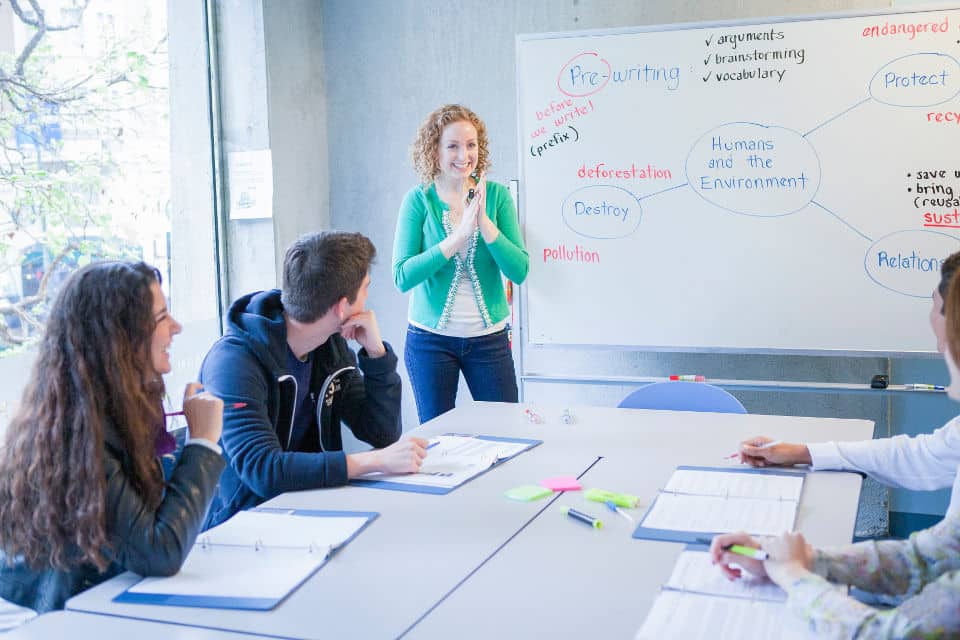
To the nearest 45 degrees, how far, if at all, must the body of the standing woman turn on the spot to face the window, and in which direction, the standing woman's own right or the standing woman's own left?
approximately 90° to the standing woman's own right

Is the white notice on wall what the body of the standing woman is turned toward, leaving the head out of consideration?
no

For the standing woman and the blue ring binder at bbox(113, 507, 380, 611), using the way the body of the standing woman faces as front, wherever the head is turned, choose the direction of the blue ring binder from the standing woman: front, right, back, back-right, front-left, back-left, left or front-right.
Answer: front

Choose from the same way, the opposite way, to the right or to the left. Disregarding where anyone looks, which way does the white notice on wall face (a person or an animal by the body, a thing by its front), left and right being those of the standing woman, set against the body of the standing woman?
the same way

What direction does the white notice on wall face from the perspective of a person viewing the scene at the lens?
facing the viewer

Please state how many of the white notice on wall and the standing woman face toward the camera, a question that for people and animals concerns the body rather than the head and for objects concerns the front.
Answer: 2

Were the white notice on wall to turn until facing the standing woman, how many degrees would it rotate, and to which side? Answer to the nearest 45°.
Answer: approximately 45° to its left

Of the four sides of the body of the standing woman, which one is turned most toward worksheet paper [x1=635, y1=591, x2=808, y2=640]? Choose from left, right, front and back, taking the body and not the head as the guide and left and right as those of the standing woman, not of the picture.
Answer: front

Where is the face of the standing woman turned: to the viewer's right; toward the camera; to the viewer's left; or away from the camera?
toward the camera

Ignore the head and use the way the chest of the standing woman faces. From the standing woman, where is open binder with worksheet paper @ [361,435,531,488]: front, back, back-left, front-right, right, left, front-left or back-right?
front

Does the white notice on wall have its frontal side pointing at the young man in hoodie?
yes

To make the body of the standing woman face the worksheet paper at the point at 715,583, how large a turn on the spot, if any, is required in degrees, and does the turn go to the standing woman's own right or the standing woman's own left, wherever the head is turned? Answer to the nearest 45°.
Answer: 0° — they already face it

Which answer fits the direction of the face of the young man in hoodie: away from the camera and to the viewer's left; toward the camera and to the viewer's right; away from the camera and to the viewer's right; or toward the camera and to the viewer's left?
away from the camera and to the viewer's right

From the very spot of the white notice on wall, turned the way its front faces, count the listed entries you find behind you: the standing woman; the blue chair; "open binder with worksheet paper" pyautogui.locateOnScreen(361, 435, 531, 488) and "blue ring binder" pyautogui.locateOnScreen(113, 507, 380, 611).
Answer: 0

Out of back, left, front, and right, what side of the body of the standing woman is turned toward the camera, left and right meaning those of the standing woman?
front

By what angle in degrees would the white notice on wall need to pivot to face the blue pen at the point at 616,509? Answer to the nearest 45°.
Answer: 0° — it already faces it

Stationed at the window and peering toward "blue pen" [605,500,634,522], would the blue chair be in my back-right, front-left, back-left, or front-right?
front-left
